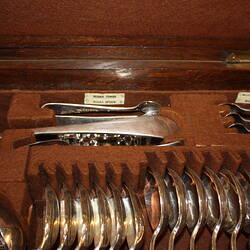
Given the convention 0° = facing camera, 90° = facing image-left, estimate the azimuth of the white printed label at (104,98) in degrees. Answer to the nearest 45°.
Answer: approximately 0°

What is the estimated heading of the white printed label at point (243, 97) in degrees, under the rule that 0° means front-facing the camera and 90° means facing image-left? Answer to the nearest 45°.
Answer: approximately 0°

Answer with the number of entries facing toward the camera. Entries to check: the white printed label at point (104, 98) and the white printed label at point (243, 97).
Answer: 2
